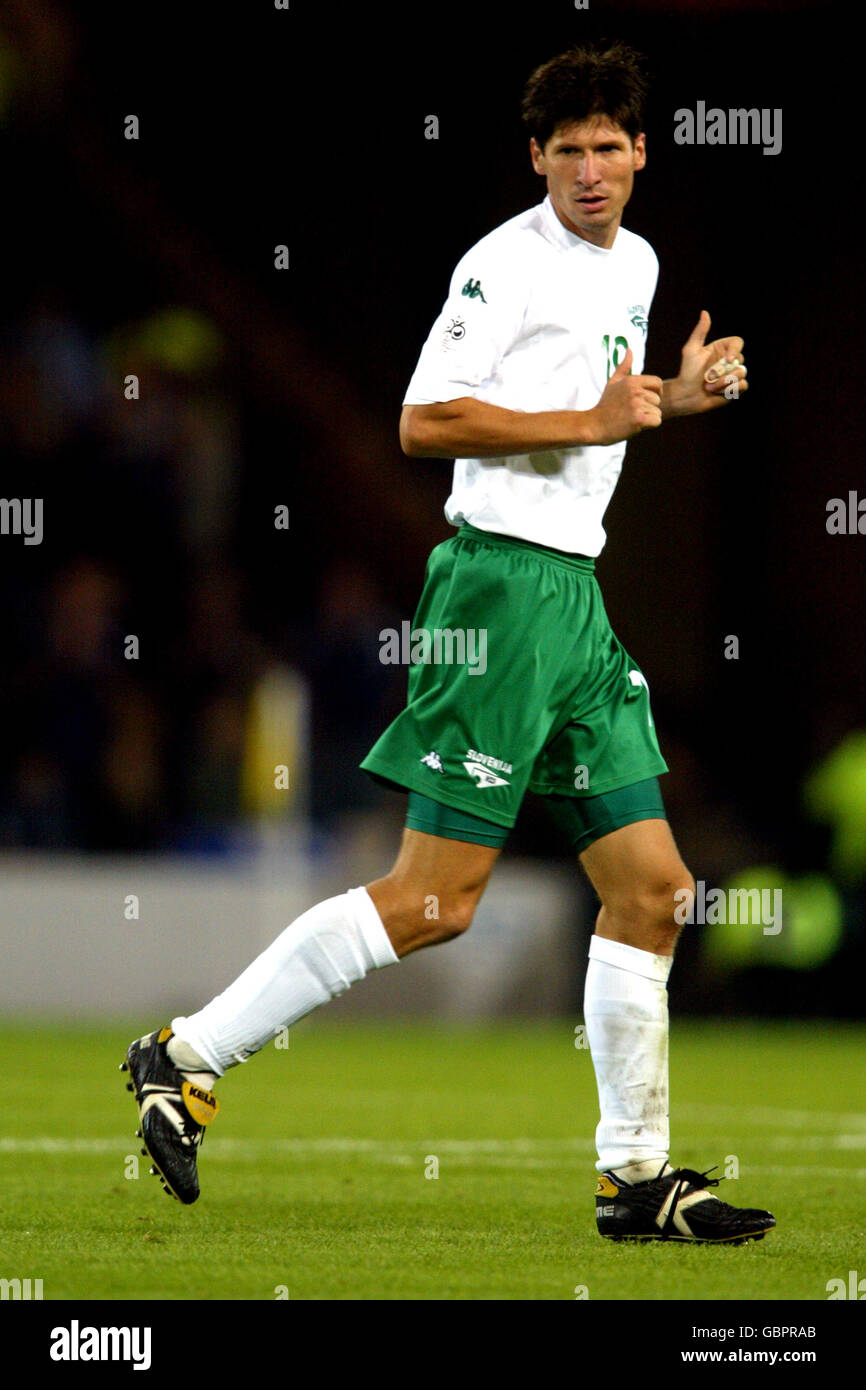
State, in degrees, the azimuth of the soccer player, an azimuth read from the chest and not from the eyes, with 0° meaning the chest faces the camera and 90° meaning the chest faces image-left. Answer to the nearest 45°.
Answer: approximately 315°
